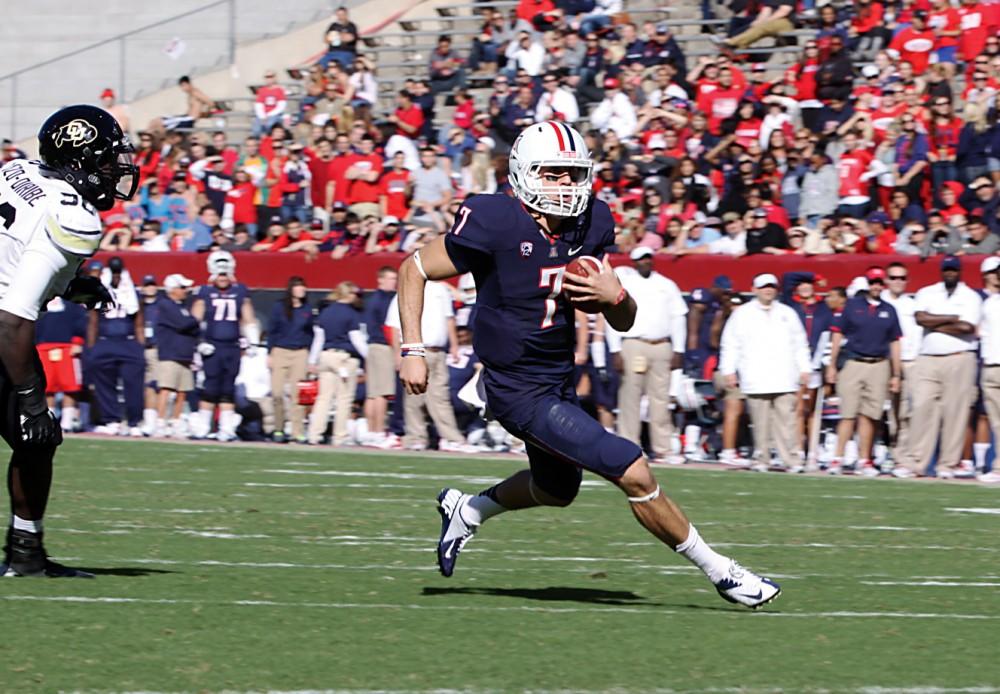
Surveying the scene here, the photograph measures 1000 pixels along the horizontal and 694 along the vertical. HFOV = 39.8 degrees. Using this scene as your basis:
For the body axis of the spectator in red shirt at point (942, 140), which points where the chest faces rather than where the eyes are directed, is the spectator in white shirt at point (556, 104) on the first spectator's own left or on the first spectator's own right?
on the first spectator's own right

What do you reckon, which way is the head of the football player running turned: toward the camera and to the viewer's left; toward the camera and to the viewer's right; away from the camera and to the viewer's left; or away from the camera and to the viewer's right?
toward the camera and to the viewer's right

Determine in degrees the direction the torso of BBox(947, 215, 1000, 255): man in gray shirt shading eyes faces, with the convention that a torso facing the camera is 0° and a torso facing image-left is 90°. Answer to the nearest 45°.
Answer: approximately 0°

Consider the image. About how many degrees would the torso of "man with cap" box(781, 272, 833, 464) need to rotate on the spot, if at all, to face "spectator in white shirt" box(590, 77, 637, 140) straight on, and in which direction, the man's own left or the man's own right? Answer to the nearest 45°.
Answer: approximately 135° to the man's own right

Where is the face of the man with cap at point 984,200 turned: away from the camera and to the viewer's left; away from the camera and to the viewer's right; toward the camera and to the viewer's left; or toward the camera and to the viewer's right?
toward the camera and to the viewer's left

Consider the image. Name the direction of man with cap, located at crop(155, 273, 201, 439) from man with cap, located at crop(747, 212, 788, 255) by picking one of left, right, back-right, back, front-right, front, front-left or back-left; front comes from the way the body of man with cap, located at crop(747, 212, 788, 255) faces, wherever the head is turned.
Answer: front-right

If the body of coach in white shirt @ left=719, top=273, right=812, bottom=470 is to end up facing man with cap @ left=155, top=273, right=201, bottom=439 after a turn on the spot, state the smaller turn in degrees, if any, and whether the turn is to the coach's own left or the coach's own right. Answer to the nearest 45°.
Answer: approximately 90° to the coach's own right

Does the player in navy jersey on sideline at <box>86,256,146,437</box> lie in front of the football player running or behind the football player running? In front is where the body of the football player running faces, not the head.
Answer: behind

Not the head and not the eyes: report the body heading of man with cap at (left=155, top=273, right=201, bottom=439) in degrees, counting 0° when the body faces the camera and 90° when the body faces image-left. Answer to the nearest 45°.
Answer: approximately 315°
